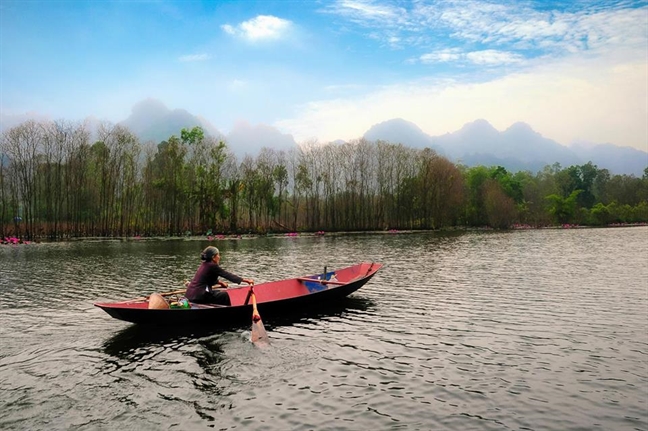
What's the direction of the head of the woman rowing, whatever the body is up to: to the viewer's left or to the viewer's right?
to the viewer's right

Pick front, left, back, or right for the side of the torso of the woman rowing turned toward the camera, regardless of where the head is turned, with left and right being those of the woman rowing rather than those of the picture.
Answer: right

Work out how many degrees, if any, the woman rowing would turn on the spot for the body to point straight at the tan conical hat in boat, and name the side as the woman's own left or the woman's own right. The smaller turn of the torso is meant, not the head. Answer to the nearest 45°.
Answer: approximately 135° to the woman's own right
